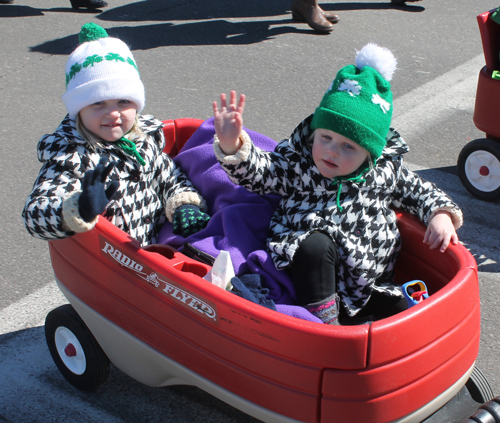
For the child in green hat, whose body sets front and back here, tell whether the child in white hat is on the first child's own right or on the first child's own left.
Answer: on the first child's own right

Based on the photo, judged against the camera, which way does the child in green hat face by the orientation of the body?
toward the camera

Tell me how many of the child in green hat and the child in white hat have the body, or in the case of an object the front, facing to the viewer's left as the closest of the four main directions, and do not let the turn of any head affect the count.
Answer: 0

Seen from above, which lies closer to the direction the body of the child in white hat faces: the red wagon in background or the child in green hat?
the child in green hat

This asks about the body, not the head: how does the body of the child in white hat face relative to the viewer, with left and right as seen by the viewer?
facing the viewer and to the right of the viewer

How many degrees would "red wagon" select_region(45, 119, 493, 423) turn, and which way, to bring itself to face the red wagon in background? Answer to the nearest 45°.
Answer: approximately 90° to its left
